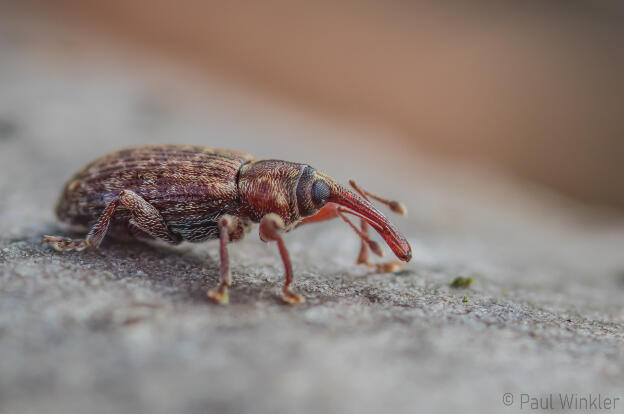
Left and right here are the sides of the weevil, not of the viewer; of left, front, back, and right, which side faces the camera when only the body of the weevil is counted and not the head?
right
